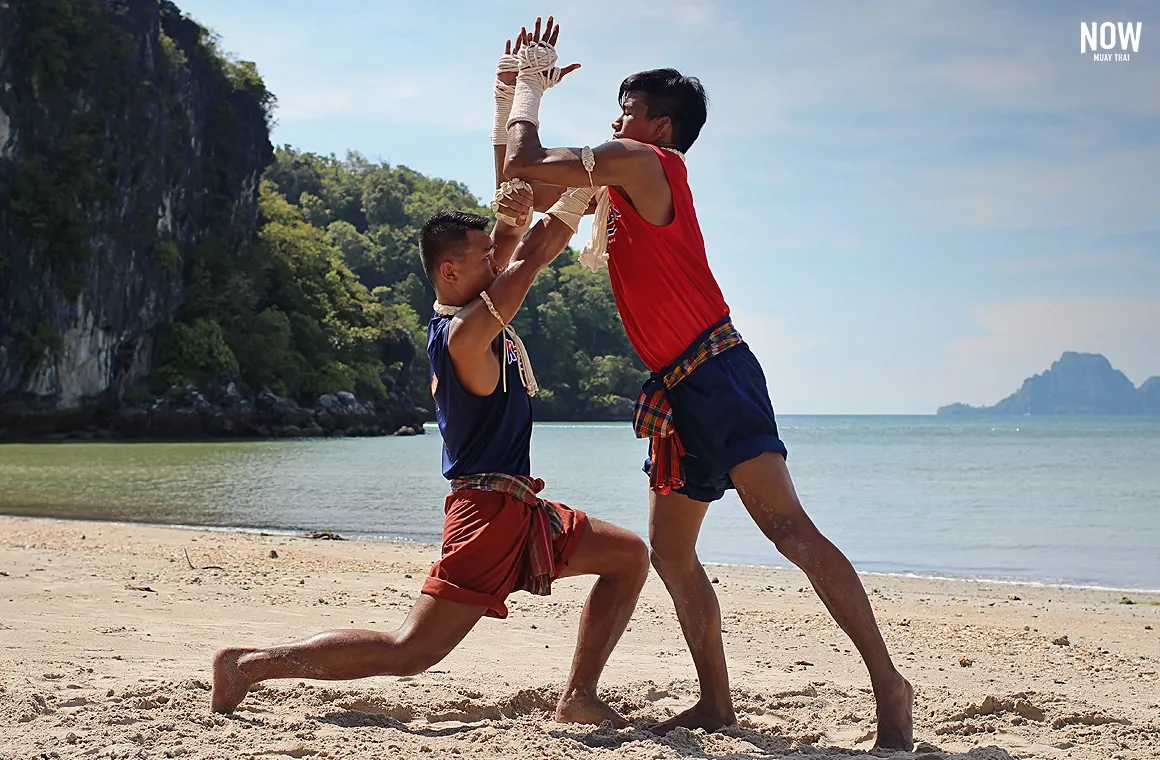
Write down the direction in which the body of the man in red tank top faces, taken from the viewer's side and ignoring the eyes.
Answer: to the viewer's left

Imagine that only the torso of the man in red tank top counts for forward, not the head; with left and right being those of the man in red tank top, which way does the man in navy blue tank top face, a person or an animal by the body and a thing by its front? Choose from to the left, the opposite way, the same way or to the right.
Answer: the opposite way

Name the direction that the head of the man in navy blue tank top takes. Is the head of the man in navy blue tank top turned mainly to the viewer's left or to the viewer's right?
to the viewer's right

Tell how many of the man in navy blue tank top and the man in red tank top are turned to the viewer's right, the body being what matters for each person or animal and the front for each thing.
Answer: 1

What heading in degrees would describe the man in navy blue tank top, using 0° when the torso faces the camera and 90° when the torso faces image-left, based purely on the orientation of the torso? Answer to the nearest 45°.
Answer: approximately 270°

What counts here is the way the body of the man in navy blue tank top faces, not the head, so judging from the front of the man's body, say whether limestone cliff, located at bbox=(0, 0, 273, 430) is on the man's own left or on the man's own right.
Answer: on the man's own left

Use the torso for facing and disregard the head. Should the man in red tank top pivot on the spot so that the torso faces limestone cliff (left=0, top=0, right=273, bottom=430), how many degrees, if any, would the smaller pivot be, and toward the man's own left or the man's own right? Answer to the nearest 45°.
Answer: approximately 45° to the man's own right
